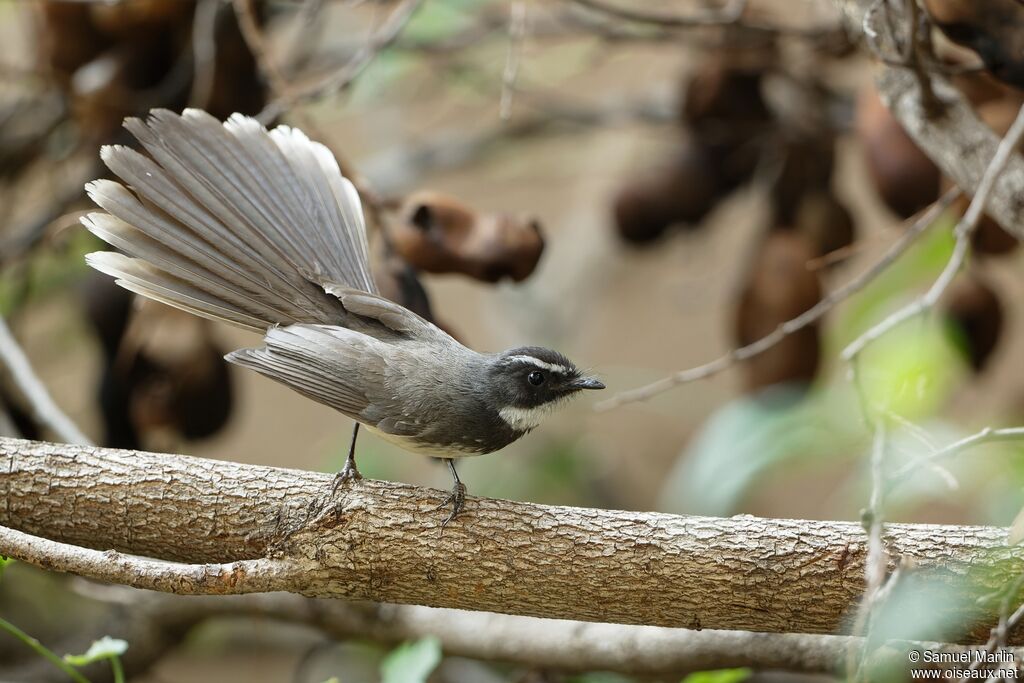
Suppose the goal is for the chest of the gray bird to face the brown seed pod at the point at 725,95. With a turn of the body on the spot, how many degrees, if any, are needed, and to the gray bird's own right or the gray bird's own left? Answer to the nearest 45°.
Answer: approximately 45° to the gray bird's own left

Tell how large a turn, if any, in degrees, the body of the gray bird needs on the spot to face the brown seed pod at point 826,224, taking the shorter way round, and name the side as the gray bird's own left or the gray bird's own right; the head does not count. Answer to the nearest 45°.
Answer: approximately 45° to the gray bird's own left

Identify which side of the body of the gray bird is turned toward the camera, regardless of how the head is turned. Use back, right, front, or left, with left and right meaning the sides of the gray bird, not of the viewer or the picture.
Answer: right

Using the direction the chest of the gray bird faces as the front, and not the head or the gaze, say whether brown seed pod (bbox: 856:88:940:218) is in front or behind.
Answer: in front

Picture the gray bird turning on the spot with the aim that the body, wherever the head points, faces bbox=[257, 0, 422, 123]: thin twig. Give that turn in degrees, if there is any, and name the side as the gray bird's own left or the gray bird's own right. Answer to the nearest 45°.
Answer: approximately 90° to the gray bird's own left

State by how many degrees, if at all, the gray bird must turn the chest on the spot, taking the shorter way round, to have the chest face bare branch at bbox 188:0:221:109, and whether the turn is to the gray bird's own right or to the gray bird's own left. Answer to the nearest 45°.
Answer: approximately 90° to the gray bird's own left
